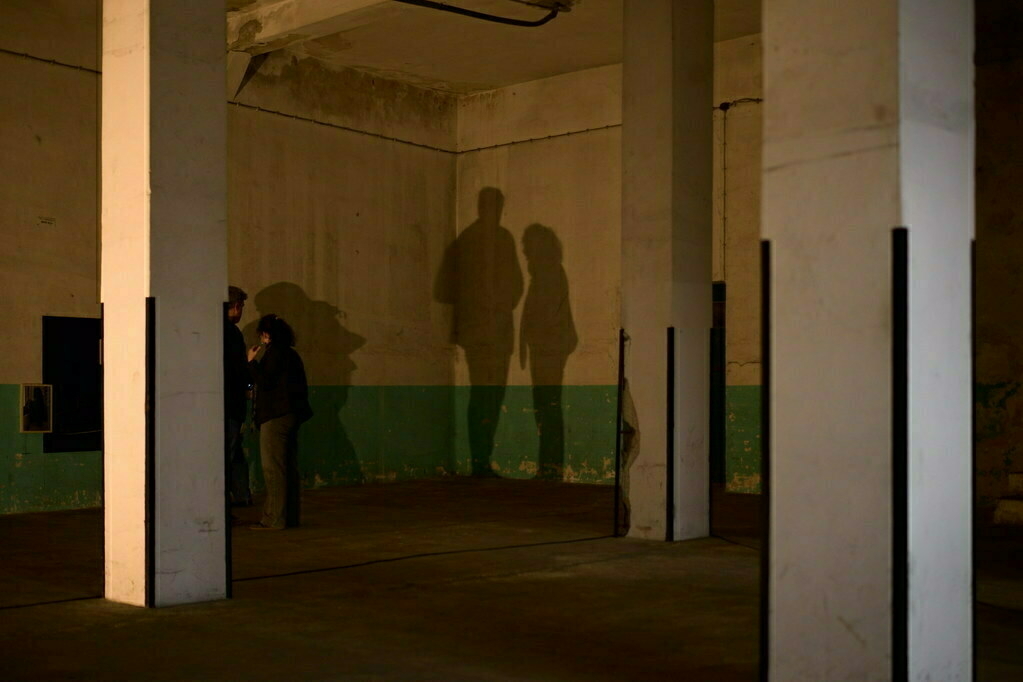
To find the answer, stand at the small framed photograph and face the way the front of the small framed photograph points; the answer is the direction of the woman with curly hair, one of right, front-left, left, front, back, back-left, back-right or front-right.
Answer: front-left

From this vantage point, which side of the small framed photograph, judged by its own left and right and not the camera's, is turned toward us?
front

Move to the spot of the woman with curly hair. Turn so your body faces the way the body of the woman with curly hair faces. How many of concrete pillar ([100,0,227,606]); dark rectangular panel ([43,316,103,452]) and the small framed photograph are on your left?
1

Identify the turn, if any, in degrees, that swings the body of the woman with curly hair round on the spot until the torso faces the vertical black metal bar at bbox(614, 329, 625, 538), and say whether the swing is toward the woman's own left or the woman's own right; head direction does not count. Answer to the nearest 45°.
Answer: approximately 180°

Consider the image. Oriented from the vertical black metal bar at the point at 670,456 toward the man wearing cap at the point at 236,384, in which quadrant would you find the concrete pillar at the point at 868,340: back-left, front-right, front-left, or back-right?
back-left

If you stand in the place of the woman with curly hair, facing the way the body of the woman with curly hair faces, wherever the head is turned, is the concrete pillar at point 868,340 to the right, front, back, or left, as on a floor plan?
left

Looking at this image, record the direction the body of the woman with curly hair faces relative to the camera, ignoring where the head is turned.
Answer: to the viewer's left

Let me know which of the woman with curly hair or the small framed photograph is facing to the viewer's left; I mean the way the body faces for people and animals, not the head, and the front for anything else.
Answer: the woman with curly hair

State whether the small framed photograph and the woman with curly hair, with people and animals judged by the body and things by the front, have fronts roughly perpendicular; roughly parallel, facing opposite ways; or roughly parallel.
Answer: roughly perpendicular

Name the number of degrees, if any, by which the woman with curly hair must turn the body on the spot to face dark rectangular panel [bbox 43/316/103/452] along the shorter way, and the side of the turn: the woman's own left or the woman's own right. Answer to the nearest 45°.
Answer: approximately 45° to the woman's own right

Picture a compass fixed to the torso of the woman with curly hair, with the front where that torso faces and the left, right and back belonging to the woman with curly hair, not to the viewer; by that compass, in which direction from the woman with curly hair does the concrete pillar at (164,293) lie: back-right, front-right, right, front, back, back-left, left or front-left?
left

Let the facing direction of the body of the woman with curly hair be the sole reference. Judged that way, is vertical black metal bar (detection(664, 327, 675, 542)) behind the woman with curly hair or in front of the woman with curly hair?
behind

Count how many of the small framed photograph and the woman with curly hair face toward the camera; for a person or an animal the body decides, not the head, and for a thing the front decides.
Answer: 1

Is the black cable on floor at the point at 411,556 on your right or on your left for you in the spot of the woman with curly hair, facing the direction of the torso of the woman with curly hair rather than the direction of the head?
on your left
